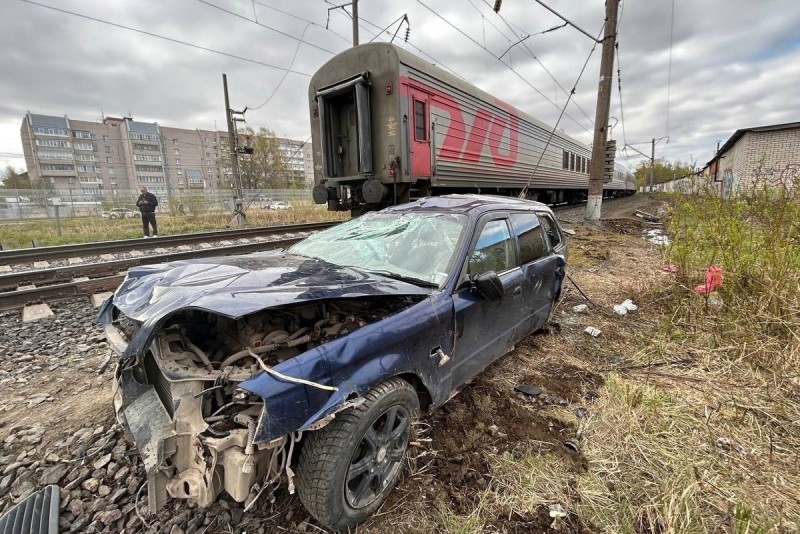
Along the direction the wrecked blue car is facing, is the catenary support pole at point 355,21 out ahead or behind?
behind

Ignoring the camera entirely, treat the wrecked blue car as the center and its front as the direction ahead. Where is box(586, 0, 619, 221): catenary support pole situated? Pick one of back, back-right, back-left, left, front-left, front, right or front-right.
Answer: back

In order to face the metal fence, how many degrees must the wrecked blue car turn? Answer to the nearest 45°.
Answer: approximately 90° to its right

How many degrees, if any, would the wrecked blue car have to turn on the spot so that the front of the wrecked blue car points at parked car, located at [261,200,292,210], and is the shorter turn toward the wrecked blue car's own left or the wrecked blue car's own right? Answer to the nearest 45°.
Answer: approximately 135° to the wrecked blue car's own right

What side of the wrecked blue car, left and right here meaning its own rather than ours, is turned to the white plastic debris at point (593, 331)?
back

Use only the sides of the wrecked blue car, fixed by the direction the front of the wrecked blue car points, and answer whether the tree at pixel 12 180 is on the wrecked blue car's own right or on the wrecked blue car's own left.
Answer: on the wrecked blue car's own right

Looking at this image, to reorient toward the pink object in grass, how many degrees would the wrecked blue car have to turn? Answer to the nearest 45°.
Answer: approximately 135° to its left

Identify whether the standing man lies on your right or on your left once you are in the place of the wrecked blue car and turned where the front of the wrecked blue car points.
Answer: on your right

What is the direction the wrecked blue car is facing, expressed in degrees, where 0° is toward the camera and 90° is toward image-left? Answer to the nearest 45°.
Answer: approximately 45°

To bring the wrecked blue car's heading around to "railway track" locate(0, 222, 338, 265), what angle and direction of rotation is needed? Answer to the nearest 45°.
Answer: approximately 90° to its right
